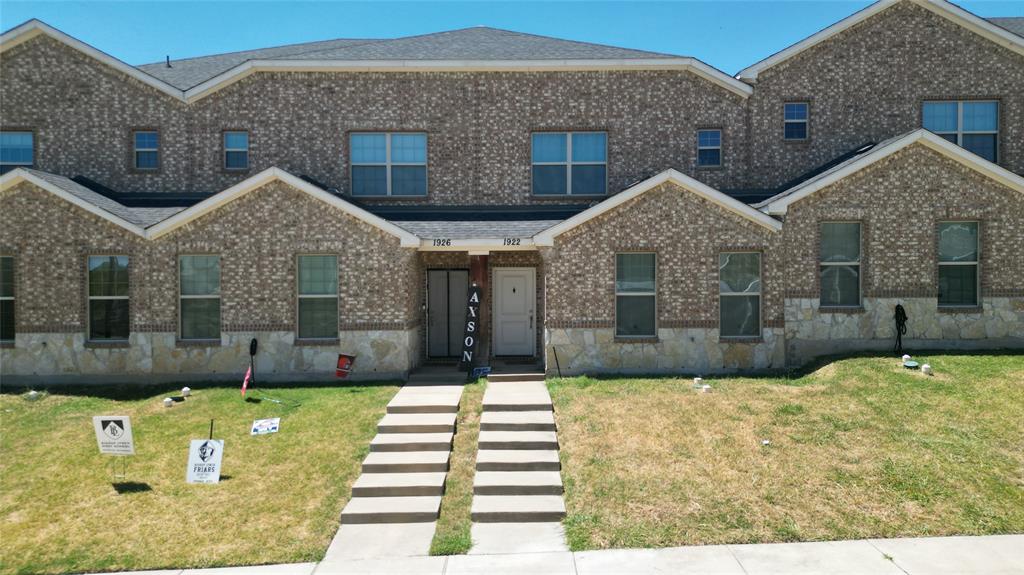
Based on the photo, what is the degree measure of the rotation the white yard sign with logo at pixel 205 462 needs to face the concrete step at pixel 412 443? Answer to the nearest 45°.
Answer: approximately 90° to its left

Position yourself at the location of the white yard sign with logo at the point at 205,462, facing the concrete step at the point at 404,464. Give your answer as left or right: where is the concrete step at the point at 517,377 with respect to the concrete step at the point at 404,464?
left

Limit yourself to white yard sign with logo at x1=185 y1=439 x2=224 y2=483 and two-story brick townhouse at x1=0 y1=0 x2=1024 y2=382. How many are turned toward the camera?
2

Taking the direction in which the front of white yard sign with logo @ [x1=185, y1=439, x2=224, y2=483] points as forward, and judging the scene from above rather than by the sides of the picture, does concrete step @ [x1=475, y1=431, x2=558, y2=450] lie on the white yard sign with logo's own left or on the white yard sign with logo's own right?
on the white yard sign with logo's own left

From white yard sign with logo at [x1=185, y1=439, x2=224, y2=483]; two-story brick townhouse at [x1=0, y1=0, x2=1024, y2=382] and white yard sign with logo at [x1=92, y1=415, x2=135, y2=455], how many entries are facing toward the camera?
3

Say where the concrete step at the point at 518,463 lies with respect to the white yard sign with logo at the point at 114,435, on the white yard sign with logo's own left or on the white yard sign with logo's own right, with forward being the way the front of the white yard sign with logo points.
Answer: on the white yard sign with logo's own left

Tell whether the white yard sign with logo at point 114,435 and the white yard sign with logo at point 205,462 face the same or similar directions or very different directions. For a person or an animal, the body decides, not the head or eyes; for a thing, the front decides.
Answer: same or similar directions

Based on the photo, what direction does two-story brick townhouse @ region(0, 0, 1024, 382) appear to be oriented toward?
toward the camera

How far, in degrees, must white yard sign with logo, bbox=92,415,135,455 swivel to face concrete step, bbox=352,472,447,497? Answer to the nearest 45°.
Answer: approximately 45° to its left

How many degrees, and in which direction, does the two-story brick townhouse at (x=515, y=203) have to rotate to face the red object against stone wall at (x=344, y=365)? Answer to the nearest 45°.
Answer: approximately 90° to its right

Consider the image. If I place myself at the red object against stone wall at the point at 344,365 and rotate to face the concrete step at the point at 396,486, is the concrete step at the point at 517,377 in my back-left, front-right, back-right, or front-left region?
front-left

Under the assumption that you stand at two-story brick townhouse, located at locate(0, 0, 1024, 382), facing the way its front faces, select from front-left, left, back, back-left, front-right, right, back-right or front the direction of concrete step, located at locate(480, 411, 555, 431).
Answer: front

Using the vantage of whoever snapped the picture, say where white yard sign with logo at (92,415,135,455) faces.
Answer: facing the viewer

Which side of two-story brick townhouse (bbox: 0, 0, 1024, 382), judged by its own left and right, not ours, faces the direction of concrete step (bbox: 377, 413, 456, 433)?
front
